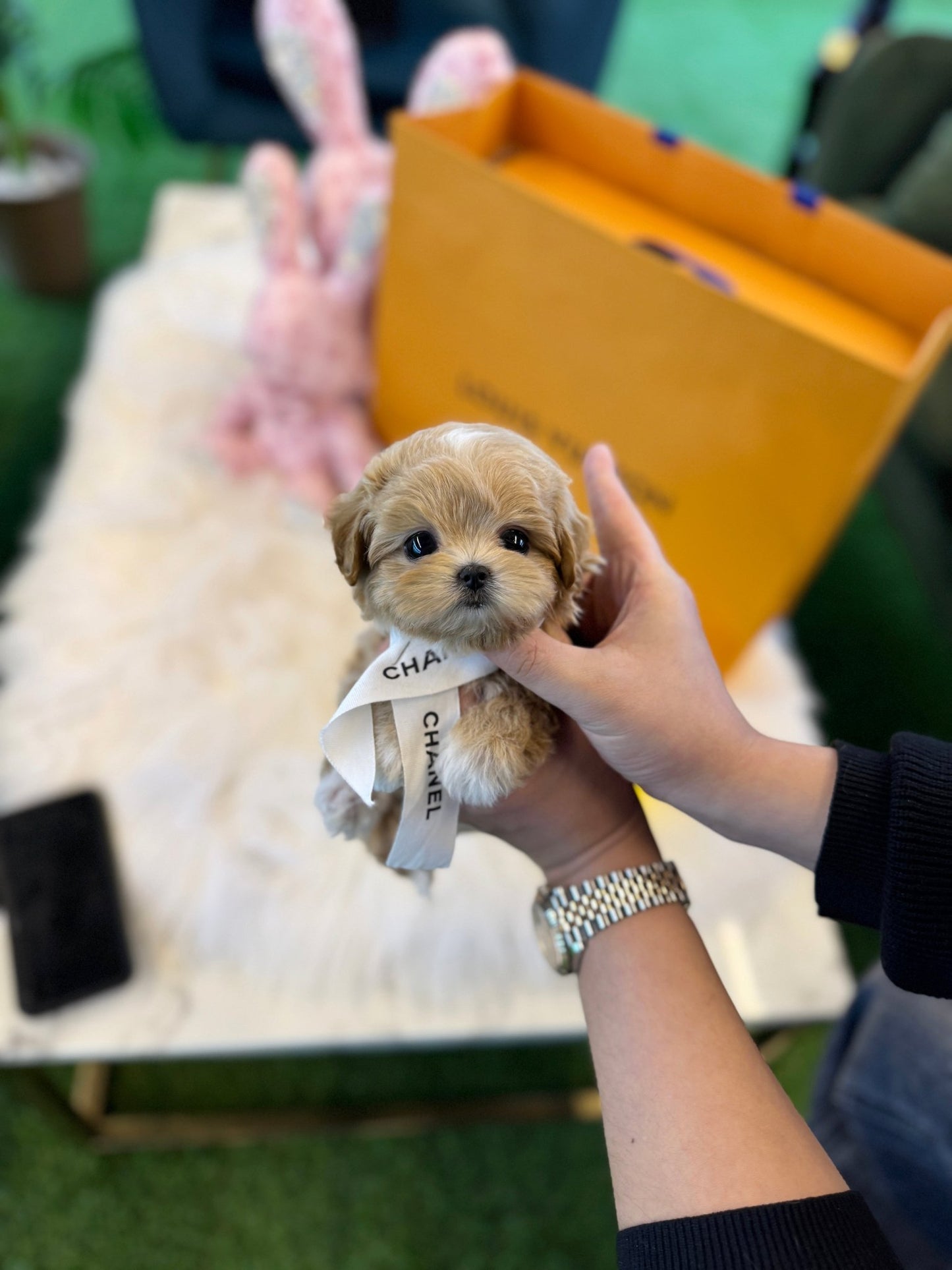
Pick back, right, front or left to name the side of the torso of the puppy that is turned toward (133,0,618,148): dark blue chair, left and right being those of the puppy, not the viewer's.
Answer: back

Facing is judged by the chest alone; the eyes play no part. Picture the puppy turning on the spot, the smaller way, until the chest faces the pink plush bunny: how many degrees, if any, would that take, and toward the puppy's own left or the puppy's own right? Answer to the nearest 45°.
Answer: approximately 180°

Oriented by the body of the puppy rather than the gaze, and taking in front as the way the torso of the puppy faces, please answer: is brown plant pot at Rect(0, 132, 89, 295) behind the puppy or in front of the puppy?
behind

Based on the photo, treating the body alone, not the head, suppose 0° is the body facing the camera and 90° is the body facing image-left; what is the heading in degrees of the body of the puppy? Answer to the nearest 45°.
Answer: approximately 0°
